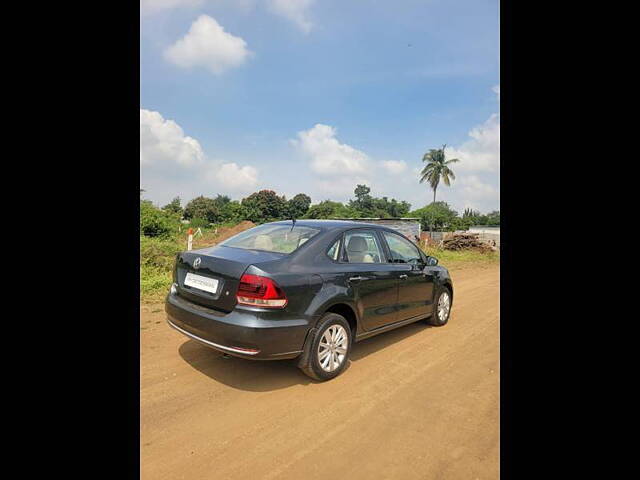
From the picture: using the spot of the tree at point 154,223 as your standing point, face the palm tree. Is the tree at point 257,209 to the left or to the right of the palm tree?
left

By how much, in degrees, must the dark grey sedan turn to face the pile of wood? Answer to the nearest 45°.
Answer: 0° — it already faces it

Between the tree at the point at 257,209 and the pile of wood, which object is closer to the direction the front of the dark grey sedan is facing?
the pile of wood

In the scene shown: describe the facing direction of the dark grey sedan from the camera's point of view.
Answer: facing away from the viewer and to the right of the viewer

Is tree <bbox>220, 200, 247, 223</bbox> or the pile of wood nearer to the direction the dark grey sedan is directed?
the pile of wood

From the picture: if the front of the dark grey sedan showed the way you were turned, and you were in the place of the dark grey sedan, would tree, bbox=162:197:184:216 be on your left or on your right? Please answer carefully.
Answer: on your left

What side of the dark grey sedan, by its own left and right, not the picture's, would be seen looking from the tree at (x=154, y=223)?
left

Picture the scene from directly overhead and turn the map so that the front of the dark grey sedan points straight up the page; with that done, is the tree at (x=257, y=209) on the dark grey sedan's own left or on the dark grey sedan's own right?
on the dark grey sedan's own left

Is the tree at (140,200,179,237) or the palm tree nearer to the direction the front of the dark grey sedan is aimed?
the palm tree

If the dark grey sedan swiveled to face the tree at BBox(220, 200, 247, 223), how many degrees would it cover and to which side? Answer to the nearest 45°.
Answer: approximately 45° to its left

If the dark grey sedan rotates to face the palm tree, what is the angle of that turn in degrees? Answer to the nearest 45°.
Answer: approximately 45° to its left
